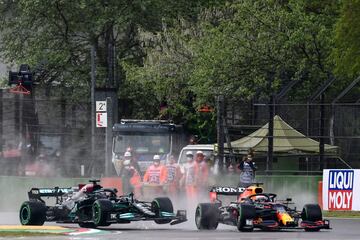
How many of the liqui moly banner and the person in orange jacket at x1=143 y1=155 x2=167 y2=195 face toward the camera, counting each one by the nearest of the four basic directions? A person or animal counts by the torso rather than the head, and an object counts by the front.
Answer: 2

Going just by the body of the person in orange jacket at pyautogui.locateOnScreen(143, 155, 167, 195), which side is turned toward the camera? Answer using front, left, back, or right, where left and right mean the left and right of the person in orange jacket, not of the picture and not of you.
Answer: front

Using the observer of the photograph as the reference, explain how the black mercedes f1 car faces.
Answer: facing the viewer and to the right of the viewer

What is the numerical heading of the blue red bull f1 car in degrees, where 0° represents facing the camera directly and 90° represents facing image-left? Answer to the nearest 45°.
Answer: approximately 315°

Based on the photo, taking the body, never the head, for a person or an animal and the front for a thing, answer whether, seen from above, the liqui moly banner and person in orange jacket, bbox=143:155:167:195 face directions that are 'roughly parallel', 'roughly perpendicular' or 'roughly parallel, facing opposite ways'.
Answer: roughly parallel

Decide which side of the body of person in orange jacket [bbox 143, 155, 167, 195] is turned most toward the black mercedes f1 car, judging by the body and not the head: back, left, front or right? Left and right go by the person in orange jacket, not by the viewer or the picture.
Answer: front

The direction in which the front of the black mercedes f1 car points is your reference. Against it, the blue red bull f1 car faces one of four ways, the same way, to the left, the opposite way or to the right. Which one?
the same way
